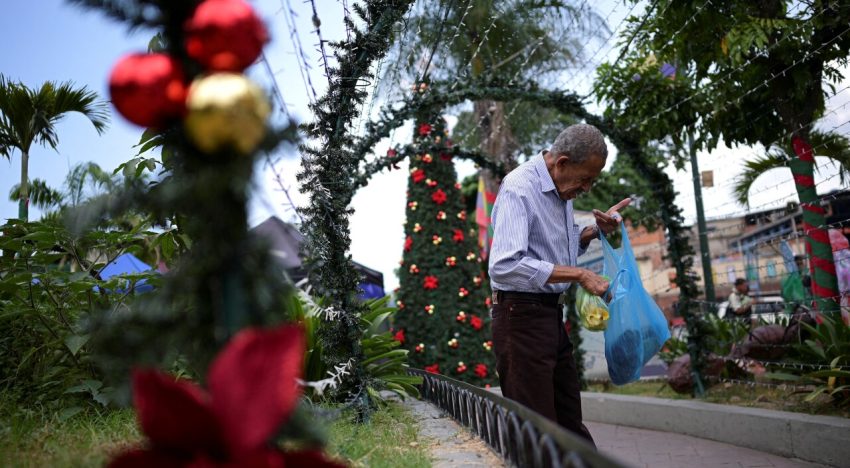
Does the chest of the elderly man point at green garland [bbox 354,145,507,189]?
no

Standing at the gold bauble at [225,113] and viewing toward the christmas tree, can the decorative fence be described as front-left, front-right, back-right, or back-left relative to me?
front-right

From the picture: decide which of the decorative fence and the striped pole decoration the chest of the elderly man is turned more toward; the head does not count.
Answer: the striped pole decoration

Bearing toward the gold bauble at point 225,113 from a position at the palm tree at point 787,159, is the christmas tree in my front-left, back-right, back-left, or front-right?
front-right

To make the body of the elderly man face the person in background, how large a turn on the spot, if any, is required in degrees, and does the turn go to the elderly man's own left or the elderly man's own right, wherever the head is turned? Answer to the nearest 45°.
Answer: approximately 90° to the elderly man's own left

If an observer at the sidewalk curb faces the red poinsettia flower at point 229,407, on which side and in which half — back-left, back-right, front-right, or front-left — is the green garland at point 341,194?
front-right

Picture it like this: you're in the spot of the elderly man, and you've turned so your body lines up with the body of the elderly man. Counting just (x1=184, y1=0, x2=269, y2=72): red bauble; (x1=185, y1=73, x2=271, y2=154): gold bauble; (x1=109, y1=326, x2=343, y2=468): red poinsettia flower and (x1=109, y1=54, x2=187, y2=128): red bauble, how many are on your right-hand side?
4

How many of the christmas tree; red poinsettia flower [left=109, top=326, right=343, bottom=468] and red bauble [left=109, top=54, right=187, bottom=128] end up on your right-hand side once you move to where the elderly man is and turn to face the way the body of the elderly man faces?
2

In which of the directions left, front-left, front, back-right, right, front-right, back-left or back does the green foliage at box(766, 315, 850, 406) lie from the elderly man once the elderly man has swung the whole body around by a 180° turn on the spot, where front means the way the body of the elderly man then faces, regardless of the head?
back-right

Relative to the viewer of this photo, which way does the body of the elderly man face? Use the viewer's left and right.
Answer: facing to the right of the viewer

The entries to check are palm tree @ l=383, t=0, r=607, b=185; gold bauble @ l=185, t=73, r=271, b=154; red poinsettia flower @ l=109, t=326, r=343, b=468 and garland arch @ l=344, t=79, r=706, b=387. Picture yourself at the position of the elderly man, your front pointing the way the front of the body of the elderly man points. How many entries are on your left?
2

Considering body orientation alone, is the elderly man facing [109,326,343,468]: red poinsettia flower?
no

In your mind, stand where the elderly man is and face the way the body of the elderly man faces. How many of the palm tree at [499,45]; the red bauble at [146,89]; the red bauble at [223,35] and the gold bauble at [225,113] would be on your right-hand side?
3

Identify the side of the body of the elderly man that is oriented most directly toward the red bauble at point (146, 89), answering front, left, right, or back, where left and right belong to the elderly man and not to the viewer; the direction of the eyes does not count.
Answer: right

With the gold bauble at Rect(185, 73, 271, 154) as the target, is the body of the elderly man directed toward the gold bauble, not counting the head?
no
